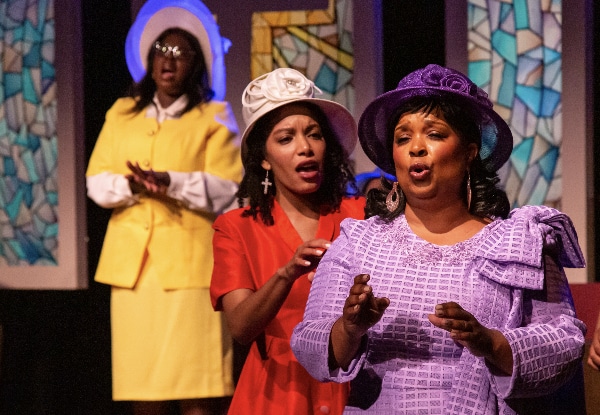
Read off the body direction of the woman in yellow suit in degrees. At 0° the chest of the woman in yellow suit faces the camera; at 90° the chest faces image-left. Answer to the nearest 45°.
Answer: approximately 0°

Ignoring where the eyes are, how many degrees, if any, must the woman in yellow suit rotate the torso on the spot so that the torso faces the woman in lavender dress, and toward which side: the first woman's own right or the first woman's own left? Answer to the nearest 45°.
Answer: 0° — they already face them

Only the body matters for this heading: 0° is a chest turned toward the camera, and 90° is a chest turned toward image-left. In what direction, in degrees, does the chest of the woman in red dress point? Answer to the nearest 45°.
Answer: approximately 315°

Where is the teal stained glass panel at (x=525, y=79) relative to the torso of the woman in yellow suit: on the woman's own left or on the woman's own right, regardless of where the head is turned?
on the woman's own left

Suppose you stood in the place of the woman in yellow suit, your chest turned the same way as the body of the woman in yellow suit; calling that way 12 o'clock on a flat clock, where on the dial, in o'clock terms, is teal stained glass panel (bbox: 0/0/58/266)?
The teal stained glass panel is roughly at 5 o'clock from the woman in yellow suit.

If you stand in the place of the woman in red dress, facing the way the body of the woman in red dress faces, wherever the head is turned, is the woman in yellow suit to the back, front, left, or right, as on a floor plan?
back

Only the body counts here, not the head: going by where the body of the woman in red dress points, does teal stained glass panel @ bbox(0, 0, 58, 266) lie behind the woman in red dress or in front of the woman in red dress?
behind

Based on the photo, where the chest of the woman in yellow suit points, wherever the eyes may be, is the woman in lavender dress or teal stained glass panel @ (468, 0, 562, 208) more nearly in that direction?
the woman in lavender dress
